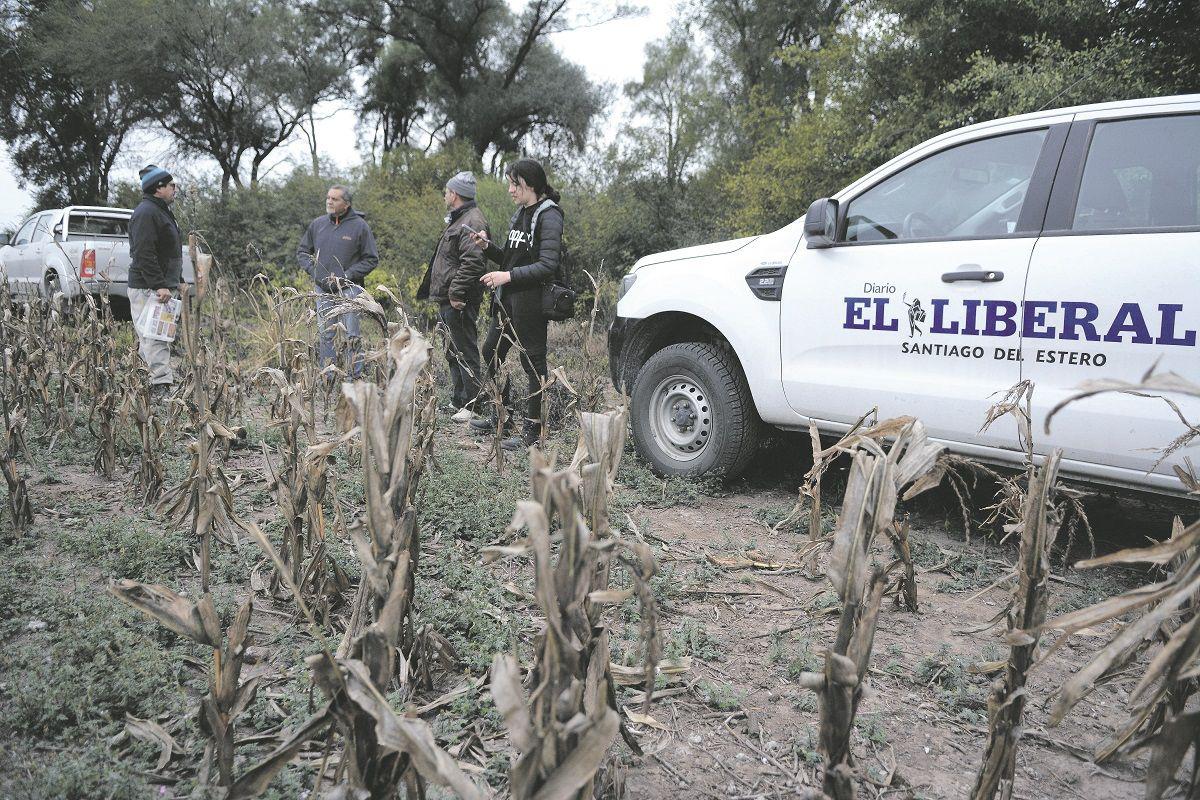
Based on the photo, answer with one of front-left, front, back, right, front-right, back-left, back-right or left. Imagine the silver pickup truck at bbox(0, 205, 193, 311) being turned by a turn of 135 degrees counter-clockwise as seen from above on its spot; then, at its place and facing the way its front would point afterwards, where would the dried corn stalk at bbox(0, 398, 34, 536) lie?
front

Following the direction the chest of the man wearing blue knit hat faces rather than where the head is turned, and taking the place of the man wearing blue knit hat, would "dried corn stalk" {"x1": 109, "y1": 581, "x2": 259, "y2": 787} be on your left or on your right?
on your right

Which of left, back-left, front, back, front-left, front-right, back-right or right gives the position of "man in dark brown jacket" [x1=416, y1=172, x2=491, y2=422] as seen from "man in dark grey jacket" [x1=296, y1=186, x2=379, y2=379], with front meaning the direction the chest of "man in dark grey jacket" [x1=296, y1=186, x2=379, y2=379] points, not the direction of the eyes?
front-left

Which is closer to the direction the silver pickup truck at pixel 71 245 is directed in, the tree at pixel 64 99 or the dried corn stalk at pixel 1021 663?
the tree

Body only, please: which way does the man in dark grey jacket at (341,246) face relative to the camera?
toward the camera

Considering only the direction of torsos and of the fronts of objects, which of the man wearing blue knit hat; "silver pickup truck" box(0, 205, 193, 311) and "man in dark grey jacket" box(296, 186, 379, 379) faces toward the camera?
the man in dark grey jacket

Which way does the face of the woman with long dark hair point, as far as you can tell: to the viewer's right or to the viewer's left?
to the viewer's left

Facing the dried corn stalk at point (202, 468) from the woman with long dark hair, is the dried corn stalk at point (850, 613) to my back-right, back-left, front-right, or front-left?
front-left

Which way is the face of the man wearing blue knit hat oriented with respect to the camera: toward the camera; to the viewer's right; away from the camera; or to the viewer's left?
to the viewer's right

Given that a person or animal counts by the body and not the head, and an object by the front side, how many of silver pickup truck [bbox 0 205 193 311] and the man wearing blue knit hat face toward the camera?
0

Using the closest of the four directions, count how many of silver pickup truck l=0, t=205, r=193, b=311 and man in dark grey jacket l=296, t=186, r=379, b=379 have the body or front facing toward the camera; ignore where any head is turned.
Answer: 1

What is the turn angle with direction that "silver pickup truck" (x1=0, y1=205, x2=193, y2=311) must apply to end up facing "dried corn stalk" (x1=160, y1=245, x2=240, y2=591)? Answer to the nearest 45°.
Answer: approximately 135° to its left

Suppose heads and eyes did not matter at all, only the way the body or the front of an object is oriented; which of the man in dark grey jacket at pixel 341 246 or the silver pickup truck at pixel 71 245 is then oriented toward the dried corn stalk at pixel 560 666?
the man in dark grey jacket

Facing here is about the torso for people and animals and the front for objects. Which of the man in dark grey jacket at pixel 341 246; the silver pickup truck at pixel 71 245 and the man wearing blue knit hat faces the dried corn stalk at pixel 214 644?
the man in dark grey jacket

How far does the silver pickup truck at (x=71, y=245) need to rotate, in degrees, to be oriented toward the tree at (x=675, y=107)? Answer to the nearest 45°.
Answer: approximately 90° to its right

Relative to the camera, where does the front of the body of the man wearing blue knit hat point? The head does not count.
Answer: to the viewer's right

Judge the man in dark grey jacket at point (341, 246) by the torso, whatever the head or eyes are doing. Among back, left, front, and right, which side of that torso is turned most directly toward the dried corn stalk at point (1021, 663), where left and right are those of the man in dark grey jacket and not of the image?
front

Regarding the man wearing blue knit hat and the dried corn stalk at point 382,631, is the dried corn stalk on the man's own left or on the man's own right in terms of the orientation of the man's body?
on the man's own right
